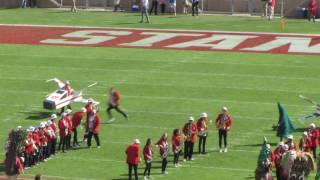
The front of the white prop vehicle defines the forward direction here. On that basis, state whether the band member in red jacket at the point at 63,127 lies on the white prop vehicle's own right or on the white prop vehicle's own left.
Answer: on the white prop vehicle's own left

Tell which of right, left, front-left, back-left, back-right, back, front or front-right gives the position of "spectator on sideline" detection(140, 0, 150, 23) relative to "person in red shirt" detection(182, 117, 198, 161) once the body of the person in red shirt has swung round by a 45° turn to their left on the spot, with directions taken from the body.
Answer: back-left

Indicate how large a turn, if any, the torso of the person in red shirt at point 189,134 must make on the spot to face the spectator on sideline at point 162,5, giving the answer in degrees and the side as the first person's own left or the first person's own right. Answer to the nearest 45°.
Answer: approximately 180°

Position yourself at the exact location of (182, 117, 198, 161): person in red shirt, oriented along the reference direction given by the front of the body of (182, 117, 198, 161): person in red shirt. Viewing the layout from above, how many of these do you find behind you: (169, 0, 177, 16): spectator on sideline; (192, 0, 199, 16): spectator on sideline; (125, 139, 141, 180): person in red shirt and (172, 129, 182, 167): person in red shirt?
2

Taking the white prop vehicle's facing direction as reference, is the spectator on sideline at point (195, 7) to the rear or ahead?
to the rear

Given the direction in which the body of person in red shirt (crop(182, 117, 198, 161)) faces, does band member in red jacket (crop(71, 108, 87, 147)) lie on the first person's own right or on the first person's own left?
on the first person's own right

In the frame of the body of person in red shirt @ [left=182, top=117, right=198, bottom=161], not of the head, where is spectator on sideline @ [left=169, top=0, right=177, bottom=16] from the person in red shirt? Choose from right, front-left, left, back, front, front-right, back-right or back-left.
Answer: back

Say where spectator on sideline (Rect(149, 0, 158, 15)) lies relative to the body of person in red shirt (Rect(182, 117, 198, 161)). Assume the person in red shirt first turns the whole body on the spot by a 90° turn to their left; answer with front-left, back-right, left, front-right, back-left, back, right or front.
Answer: left
